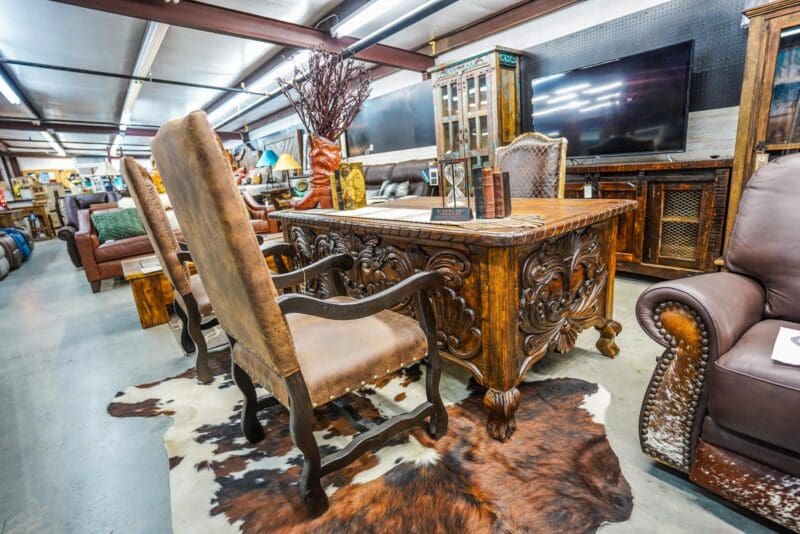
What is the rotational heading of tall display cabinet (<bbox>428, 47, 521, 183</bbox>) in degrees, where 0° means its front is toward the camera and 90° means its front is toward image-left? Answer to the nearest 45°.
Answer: approximately 45°

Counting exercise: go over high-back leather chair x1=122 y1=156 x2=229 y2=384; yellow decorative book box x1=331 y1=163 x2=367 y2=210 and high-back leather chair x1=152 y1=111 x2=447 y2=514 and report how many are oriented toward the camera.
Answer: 1

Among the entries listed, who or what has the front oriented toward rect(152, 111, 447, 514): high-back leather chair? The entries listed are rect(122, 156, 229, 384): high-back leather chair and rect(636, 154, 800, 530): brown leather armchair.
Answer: the brown leather armchair

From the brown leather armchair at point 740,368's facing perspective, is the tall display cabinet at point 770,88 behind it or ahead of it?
behind

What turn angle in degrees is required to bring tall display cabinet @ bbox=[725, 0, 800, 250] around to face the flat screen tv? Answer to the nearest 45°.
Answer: approximately 90° to its right

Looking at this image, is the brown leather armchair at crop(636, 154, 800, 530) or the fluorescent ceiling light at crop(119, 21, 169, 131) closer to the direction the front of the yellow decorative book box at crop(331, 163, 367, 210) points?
the brown leather armchair
